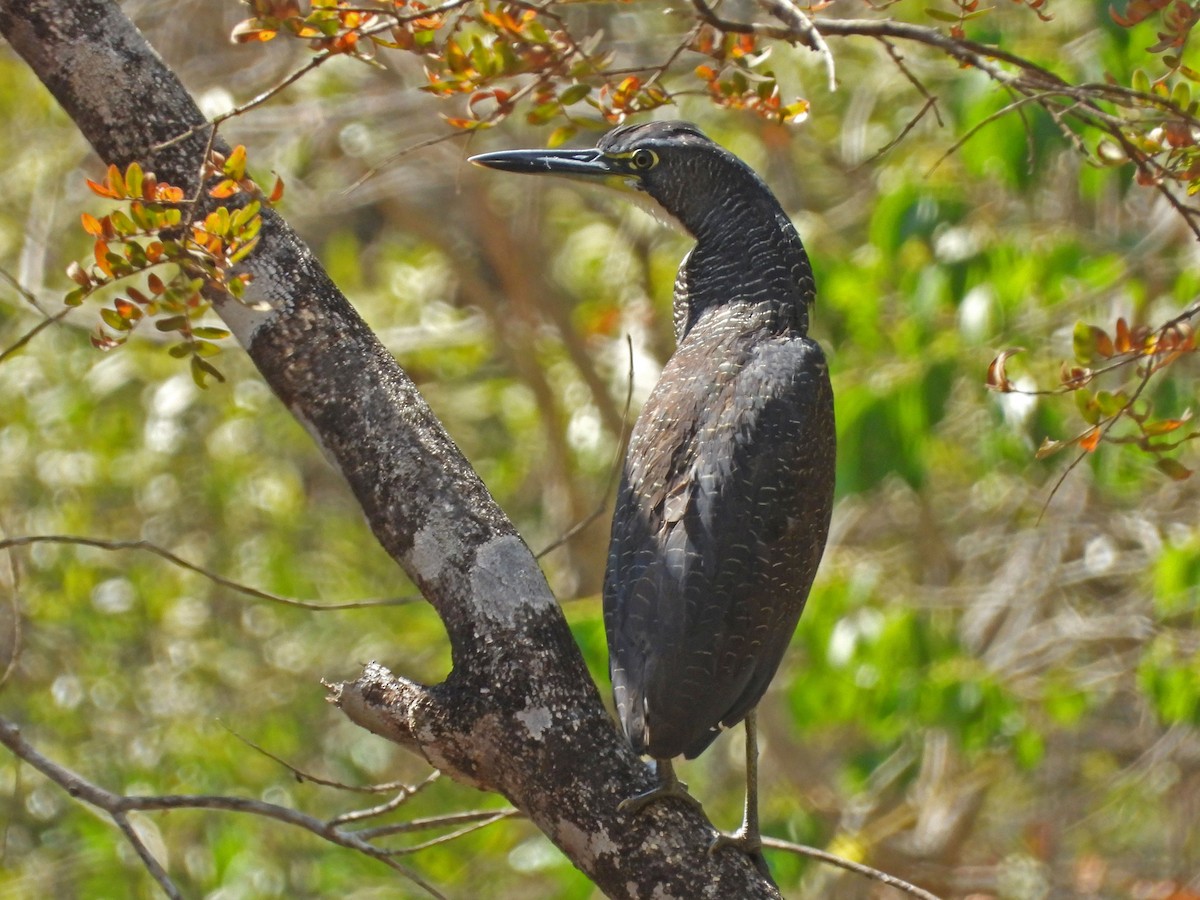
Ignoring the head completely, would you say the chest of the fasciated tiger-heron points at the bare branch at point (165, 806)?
no

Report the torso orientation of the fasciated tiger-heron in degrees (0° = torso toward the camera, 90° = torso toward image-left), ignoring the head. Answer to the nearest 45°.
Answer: approximately 225°
